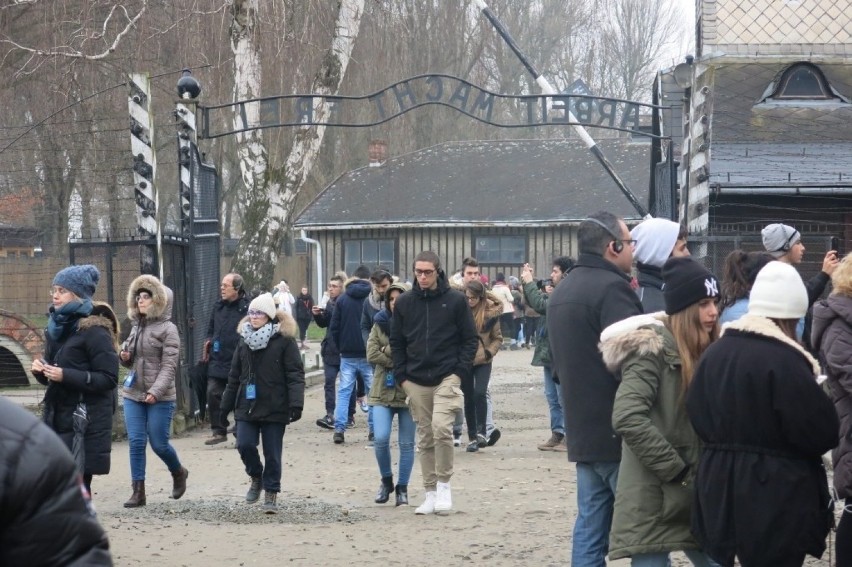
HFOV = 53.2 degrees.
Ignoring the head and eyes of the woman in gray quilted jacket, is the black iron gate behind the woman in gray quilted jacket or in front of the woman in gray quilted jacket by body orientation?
behind

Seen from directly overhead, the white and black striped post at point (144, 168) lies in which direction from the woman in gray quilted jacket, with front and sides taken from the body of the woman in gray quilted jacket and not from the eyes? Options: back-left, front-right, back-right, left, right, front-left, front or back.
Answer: back-right

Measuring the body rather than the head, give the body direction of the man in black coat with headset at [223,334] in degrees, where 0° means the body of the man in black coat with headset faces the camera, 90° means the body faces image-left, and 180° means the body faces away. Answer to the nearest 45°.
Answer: approximately 45°

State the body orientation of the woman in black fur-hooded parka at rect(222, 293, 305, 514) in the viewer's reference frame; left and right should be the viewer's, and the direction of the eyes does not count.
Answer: facing the viewer and to the left of the viewer

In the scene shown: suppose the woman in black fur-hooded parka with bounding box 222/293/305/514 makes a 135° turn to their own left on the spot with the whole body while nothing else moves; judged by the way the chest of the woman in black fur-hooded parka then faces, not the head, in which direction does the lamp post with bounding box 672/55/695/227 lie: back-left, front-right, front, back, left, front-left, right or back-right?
front-left
